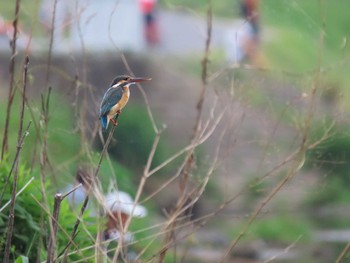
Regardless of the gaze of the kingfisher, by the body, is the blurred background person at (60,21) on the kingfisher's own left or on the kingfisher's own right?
on the kingfisher's own left

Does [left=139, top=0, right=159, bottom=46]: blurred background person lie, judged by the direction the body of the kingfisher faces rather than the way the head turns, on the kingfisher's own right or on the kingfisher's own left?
on the kingfisher's own left

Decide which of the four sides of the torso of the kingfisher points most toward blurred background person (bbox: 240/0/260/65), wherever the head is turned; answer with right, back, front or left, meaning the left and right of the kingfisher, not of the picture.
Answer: left

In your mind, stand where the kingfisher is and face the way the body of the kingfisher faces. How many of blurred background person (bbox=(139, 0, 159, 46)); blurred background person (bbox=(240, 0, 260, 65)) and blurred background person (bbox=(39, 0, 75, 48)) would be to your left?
3

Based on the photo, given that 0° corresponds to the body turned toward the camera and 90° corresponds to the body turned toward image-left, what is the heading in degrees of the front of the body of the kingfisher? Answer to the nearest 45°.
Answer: approximately 270°
